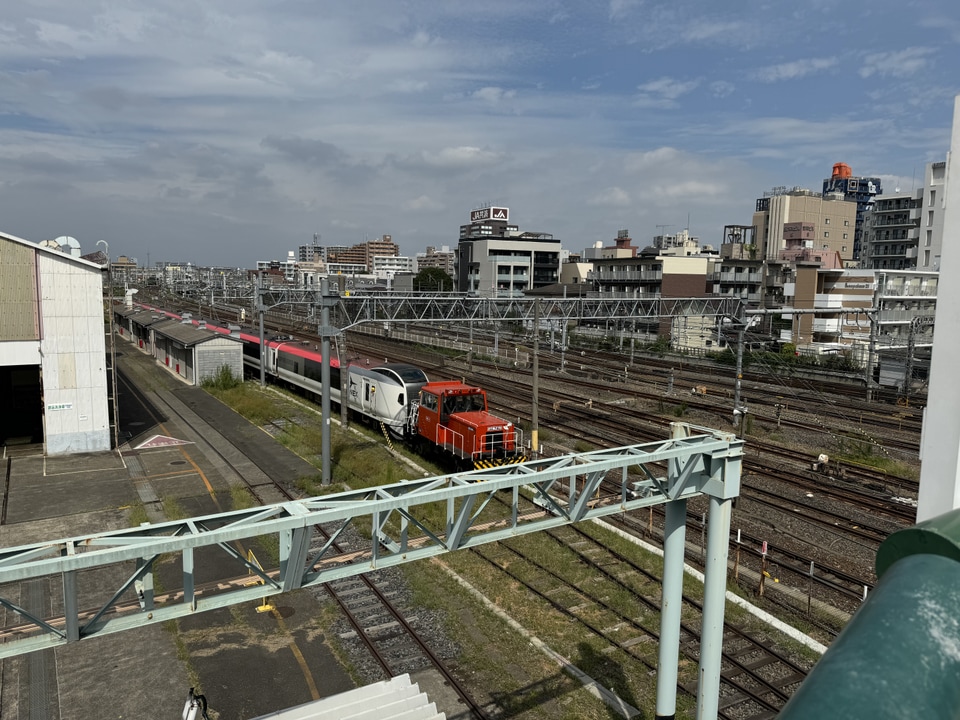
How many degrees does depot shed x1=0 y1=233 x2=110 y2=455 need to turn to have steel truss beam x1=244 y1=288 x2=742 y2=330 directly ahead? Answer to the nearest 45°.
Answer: approximately 90° to its left

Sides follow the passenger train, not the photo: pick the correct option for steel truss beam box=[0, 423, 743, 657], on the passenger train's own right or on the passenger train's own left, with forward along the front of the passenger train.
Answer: on the passenger train's own right

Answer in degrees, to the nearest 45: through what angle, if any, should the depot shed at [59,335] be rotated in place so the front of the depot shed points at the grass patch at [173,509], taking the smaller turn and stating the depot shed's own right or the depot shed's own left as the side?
0° — it already faces it

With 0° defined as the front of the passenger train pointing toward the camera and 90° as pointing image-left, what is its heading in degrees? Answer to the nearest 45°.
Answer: approximately 315°

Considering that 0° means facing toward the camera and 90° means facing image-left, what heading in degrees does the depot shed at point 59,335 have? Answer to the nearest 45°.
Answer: approximately 0°

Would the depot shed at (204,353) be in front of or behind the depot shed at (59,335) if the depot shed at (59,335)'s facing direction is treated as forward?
behind

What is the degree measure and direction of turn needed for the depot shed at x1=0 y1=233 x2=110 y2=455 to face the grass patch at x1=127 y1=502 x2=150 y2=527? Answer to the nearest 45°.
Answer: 0° — it already faces it
